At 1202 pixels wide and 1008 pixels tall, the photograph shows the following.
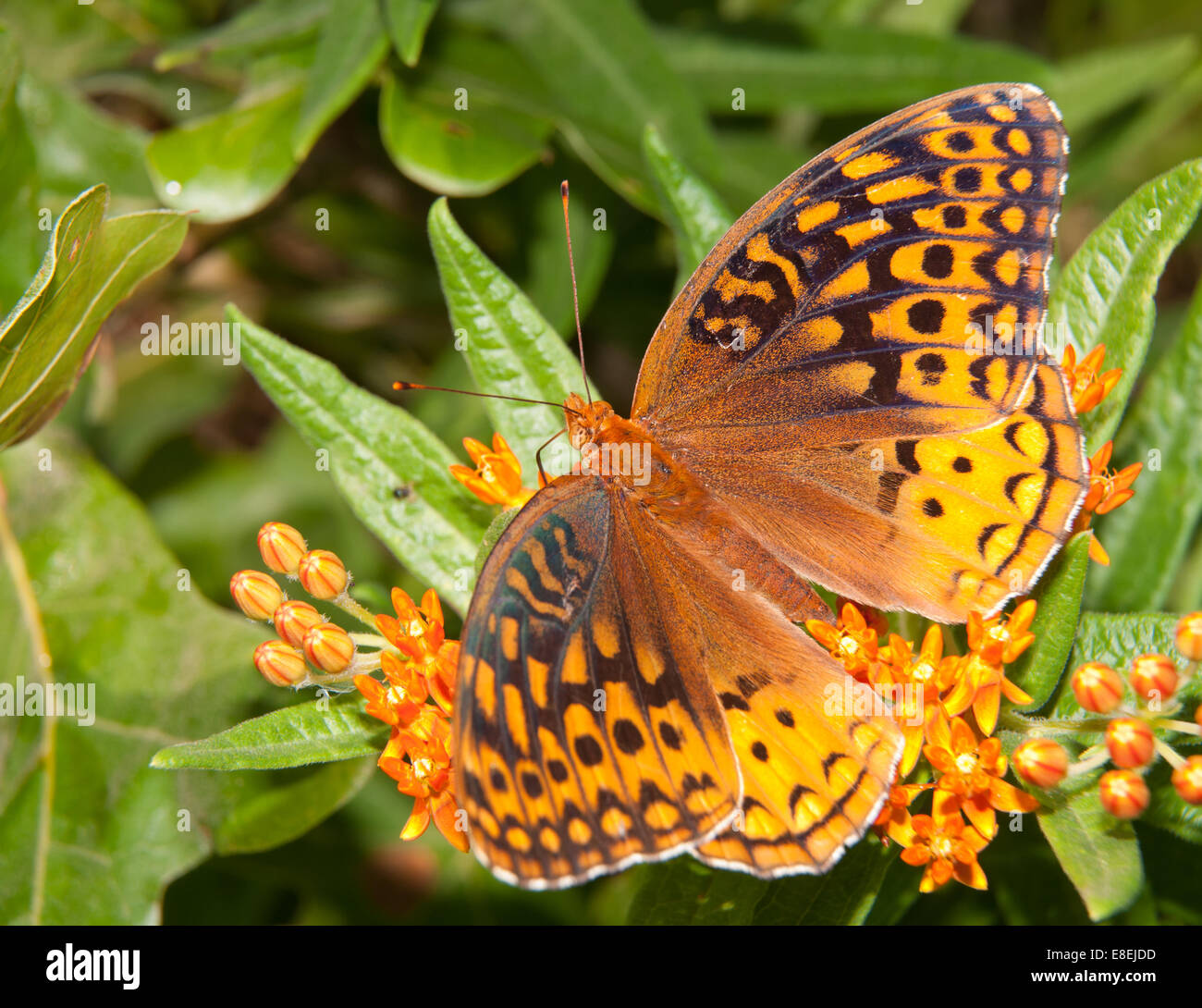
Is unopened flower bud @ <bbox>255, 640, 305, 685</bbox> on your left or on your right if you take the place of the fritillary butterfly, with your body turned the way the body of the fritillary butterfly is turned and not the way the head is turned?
on your left

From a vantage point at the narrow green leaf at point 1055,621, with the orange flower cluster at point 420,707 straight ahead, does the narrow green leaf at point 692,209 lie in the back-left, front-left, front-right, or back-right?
front-right

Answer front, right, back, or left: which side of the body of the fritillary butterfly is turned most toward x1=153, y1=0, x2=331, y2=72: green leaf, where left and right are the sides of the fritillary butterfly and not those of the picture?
front

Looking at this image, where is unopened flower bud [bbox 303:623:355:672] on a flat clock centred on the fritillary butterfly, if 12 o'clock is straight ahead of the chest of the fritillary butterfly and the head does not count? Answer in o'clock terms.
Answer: The unopened flower bud is roughly at 10 o'clock from the fritillary butterfly.

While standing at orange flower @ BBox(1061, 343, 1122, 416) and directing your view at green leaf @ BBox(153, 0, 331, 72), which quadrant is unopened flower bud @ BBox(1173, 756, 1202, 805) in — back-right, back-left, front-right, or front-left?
back-left

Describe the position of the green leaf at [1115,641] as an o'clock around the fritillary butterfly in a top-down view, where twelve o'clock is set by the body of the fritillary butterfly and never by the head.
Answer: The green leaf is roughly at 4 o'clock from the fritillary butterfly.

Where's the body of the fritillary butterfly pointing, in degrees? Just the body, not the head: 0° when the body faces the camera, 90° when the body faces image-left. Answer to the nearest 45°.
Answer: approximately 135°

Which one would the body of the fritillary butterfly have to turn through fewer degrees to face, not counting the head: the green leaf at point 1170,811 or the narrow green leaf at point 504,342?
the narrow green leaf

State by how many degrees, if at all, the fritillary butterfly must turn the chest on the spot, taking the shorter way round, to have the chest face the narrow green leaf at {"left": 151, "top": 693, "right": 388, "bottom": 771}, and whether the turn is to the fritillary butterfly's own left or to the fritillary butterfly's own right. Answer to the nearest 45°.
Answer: approximately 45° to the fritillary butterfly's own left

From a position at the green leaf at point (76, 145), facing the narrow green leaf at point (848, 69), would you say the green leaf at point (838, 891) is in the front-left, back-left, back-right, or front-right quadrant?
front-right

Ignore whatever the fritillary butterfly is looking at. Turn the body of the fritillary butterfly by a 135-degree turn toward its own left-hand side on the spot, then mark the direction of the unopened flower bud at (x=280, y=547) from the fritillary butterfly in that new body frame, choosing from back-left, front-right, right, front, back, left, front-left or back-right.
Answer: right

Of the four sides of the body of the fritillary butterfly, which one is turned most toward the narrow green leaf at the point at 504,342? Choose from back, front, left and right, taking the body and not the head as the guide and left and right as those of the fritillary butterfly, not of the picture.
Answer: front

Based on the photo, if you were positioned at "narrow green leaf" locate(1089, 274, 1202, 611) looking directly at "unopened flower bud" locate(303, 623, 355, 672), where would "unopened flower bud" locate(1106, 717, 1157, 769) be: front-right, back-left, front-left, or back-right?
front-left
